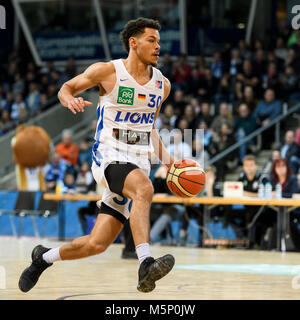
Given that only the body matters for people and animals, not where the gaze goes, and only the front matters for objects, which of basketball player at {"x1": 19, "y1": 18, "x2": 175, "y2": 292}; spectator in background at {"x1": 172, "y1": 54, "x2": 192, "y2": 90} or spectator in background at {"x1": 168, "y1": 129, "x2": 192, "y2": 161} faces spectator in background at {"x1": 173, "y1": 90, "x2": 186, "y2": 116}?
spectator in background at {"x1": 172, "y1": 54, "x2": 192, "y2": 90}

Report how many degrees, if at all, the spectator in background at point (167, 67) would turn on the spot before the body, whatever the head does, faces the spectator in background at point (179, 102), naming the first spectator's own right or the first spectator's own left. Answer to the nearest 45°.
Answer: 0° — they already face them

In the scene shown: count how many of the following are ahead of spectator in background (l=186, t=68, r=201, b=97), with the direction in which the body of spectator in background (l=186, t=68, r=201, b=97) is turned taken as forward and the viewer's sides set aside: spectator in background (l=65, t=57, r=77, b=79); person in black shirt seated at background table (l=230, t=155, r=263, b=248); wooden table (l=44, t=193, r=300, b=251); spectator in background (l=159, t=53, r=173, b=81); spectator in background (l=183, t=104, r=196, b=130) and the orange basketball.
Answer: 4

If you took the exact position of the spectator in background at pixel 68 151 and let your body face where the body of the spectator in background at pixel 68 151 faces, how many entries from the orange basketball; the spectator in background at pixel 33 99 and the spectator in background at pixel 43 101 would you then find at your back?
2

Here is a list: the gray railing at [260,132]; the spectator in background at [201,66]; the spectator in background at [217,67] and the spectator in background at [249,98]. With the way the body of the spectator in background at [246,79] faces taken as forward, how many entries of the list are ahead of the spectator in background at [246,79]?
2

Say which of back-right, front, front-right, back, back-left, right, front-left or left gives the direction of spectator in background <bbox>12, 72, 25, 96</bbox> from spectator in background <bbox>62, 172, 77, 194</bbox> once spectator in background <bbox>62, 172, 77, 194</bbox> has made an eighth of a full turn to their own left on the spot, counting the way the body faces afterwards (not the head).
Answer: back-left

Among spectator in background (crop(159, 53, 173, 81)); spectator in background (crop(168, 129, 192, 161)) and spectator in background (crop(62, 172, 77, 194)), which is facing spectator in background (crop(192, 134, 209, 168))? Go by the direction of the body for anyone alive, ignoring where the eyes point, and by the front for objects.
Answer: spectator in background (crop(159, 53, 173, 81))

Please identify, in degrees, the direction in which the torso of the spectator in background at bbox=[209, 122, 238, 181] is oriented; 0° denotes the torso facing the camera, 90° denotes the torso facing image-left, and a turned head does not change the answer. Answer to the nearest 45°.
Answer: approximately 45°

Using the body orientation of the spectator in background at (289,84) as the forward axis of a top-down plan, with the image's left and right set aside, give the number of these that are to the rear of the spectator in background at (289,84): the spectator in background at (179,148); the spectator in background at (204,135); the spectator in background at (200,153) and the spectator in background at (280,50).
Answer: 1

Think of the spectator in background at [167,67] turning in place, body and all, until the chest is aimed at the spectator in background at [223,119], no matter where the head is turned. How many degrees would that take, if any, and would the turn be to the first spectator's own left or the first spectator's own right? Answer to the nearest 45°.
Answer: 0° — they already face them

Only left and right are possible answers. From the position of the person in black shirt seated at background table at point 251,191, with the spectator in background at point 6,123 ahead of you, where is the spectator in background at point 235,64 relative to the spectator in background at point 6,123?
right

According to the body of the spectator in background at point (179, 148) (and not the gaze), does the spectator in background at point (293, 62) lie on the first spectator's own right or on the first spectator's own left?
on the first spectator's own left
